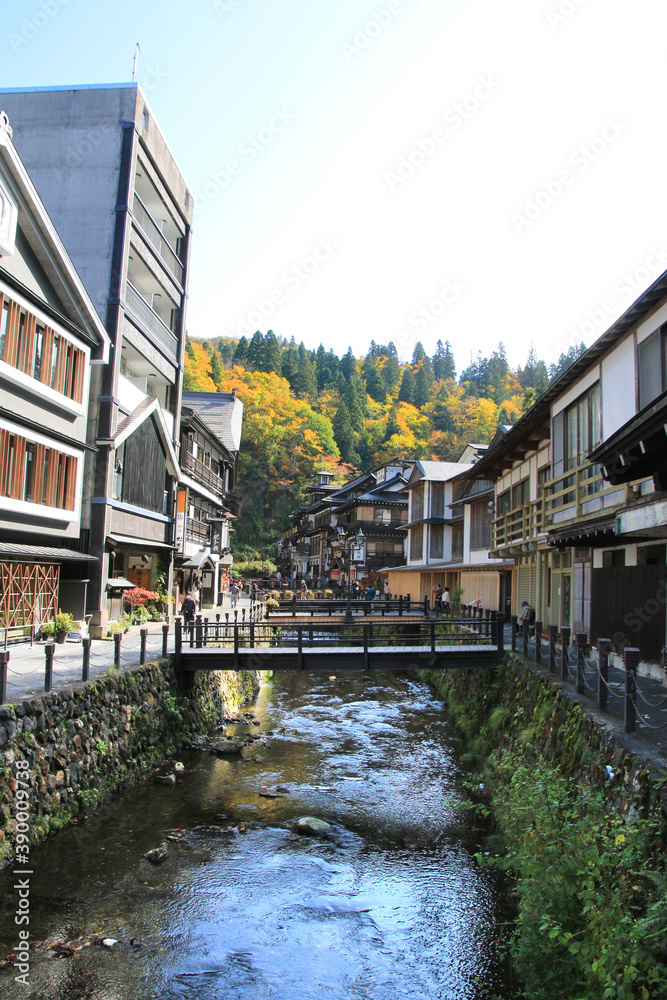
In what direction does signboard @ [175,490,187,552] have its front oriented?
toward the camera

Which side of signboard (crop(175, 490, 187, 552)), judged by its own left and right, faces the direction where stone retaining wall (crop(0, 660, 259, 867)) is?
front

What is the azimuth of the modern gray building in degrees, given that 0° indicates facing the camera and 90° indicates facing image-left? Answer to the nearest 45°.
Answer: approximately 270°

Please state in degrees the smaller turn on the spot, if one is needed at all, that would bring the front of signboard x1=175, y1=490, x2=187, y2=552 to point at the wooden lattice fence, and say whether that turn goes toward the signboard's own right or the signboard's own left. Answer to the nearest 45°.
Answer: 0° — it already faces it

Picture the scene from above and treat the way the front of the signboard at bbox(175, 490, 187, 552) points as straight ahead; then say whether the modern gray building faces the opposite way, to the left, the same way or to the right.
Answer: to the left

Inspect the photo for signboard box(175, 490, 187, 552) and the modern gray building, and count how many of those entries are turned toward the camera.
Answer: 1

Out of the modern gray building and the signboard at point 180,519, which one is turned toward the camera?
the signboard

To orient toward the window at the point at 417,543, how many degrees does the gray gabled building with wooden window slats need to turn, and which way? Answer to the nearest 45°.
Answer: approximately 90° to its left

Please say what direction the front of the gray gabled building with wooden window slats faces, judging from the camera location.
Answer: facing the viewer and to the right of the viewer

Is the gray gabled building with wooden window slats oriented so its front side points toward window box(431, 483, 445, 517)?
no
